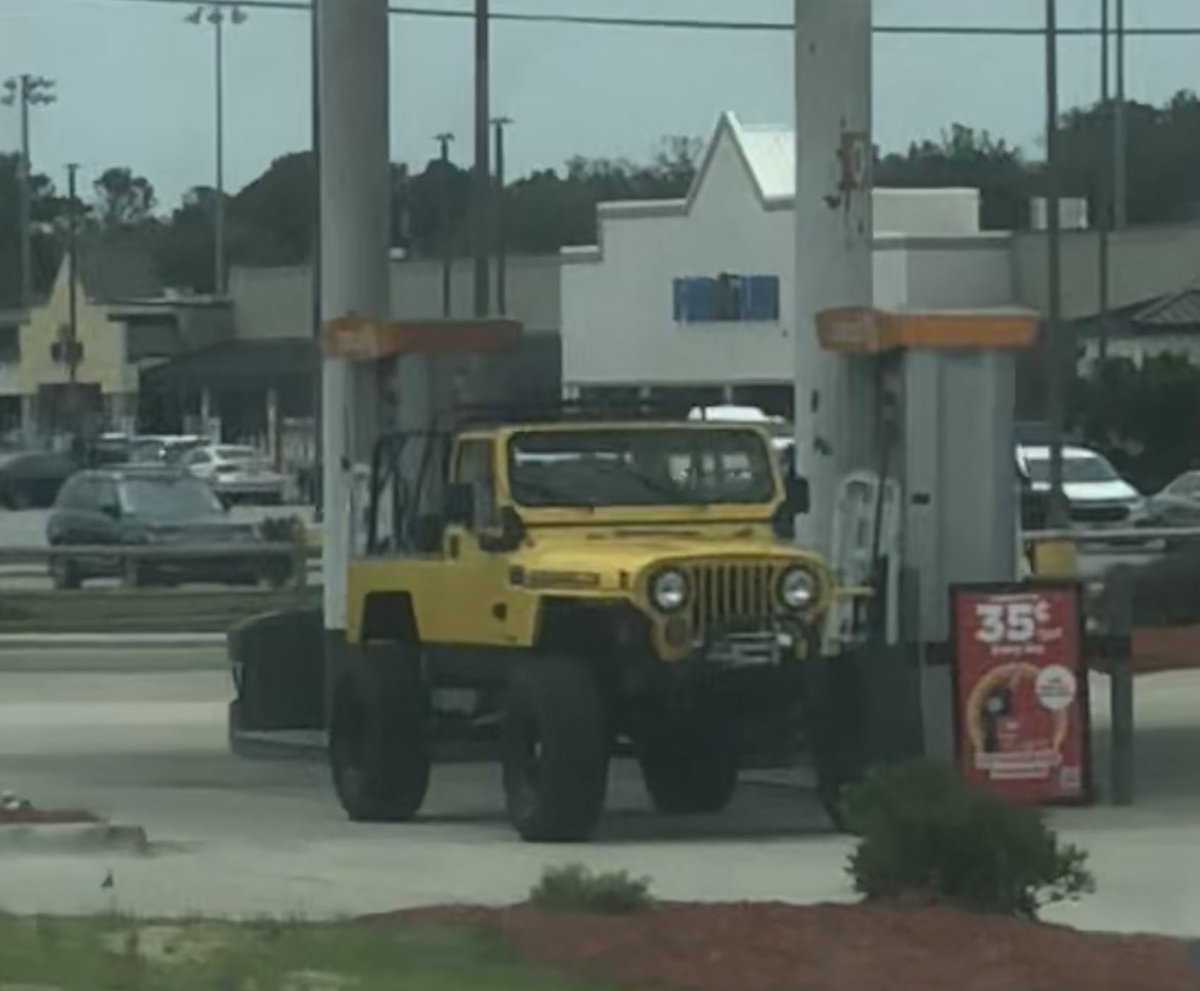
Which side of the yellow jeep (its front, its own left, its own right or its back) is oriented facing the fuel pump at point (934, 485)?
left

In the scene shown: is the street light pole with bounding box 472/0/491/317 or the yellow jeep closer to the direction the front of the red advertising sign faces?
the yellow jeep

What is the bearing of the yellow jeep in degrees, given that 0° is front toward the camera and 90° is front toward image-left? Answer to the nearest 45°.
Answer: approximately 315°

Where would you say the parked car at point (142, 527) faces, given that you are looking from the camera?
facing to the right of the viewer

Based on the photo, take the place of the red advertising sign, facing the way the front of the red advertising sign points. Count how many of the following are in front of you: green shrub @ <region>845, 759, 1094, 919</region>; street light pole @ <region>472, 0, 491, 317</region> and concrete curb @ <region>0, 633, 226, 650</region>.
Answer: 1

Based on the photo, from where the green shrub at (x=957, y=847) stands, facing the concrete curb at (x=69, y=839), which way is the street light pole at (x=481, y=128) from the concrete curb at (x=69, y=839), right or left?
right

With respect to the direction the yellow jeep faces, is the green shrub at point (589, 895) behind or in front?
in front

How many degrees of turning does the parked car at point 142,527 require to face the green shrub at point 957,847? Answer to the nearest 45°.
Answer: approximately 90° to its right

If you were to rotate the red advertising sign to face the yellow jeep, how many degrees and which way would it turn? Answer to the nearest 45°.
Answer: approximately 45° to its right
